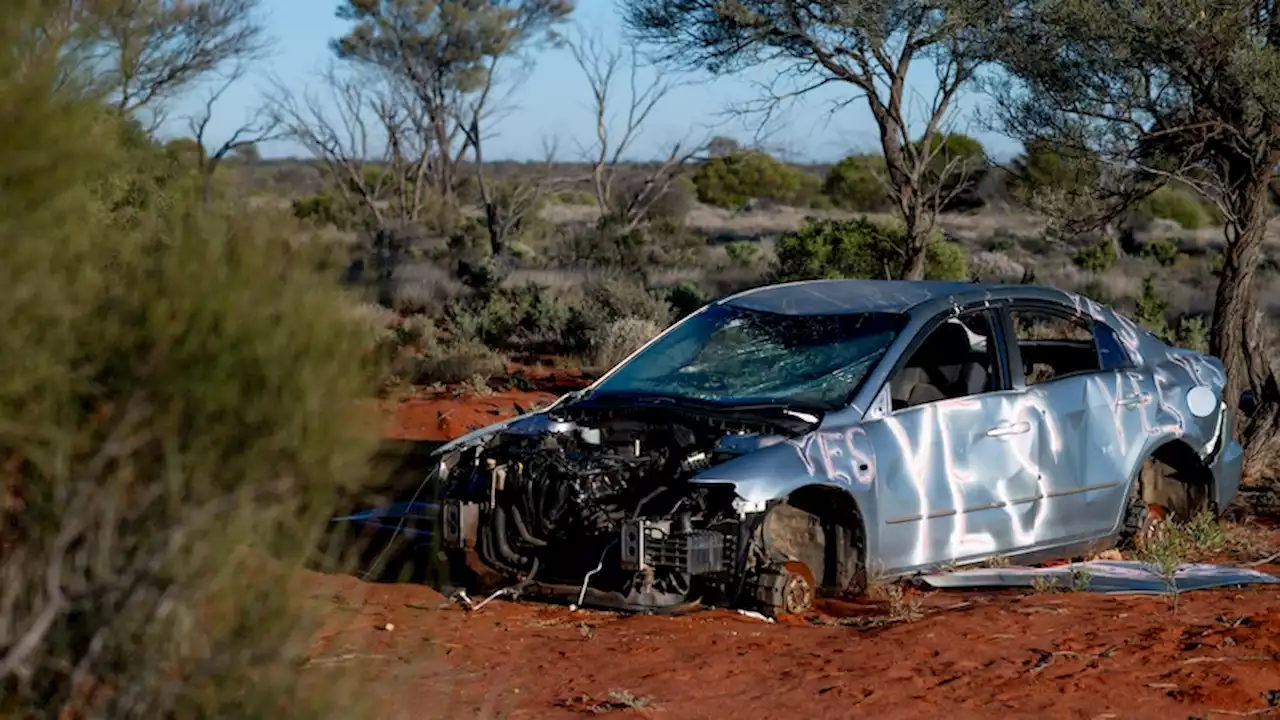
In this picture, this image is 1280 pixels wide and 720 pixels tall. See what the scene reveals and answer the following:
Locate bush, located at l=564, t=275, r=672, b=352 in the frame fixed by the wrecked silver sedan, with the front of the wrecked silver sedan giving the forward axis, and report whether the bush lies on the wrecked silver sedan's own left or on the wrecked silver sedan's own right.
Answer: on the wrecked silver sedan's own right

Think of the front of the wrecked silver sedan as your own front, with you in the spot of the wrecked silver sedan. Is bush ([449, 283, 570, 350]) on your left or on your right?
on your right

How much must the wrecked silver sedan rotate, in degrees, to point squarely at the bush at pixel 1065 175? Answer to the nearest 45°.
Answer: approximately 135° to its right

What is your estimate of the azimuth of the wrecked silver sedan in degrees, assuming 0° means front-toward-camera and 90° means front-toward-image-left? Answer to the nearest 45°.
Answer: approximately 45°

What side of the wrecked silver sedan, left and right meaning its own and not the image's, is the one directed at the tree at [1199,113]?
back

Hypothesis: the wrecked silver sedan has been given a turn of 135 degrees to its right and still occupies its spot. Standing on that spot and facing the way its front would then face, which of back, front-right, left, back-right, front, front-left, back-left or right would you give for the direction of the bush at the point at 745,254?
front

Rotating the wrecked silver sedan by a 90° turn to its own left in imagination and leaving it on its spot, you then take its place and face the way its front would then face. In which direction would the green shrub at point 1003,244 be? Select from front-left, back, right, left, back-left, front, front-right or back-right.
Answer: back-left

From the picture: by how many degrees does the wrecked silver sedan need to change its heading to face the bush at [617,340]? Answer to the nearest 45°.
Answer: approximately 135° to its right

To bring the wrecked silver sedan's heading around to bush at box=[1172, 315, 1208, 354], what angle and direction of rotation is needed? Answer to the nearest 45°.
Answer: approximately 135° to its right

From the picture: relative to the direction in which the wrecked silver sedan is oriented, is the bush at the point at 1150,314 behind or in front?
behind

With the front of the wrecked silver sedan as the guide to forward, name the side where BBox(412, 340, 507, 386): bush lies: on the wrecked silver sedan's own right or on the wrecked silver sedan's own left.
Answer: on the wrecked silver sedan's own right

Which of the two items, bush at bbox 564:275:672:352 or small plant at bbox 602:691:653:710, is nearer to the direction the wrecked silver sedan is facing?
the small plant

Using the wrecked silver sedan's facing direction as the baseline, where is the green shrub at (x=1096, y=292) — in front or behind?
behind

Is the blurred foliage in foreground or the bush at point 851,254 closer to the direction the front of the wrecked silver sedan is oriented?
the blurred foliage in foreground

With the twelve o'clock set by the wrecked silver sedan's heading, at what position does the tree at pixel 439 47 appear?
The tree is roughly at 4 o'clock from the wrecked silver sedan.
